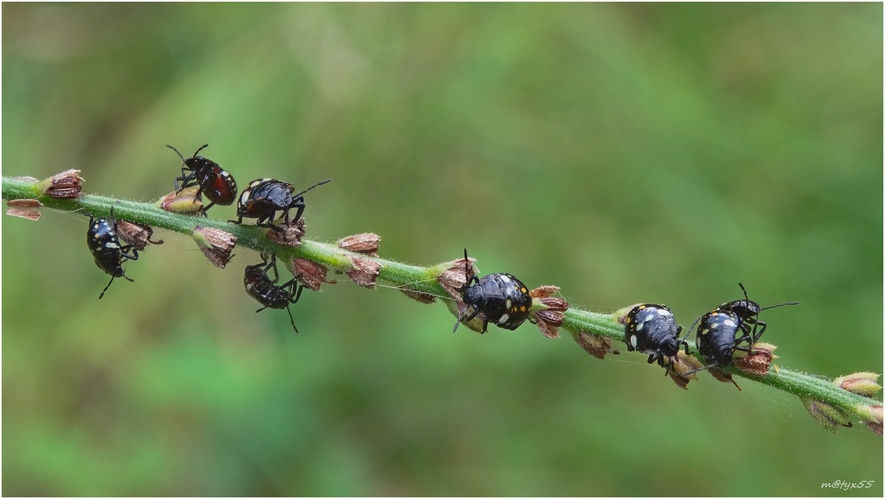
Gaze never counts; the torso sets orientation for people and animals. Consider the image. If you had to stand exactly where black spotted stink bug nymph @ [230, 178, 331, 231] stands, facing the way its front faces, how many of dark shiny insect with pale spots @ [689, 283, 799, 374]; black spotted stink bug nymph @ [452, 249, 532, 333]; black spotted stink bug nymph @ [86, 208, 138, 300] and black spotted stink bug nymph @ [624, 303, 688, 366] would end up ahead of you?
3

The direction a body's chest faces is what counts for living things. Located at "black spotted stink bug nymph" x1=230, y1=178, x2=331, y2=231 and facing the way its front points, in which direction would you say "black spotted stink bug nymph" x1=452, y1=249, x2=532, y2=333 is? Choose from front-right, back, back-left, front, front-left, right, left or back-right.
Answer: front

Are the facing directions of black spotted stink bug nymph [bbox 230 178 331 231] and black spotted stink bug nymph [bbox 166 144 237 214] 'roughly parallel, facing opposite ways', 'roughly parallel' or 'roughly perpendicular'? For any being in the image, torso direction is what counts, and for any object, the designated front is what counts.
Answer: roughly parallel, facing opposite ways

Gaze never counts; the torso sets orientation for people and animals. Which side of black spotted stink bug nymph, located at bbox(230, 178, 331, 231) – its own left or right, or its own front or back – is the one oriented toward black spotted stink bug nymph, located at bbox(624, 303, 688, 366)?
front

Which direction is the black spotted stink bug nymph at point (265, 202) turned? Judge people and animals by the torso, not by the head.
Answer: to the viewer's right

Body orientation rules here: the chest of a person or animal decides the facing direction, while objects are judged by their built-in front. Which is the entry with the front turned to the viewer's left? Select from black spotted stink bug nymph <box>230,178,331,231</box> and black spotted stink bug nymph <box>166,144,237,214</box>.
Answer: black spotted stink bug nymph <box>166,144,237,214</box>

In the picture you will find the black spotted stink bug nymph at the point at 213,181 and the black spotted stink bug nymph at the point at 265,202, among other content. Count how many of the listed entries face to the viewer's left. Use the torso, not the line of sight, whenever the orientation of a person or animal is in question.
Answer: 1

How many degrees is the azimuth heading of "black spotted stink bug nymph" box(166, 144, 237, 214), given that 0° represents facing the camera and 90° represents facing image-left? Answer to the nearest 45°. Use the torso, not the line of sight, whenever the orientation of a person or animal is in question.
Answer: approximately 90°

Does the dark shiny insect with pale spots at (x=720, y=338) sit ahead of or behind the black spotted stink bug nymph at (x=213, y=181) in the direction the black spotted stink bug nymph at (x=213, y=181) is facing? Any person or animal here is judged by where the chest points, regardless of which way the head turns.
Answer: behind

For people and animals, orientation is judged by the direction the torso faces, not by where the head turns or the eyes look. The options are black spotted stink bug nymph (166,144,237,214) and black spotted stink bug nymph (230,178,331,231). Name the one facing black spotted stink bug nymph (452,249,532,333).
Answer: black spotted stink bug nymph (230,178,331,231)

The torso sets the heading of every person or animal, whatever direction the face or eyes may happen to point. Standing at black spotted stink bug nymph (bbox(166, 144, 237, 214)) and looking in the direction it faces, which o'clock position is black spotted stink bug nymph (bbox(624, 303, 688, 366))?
black spotted stink bug nymph (bbox(624, 303, 688, 366)) is roughly at 7 o'clock from black spotted stink bug nymph (bbox(166, 144, 237, 214)).
